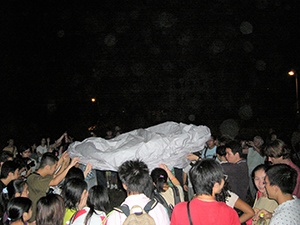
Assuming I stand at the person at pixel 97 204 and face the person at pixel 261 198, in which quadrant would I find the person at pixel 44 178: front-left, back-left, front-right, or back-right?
back-left

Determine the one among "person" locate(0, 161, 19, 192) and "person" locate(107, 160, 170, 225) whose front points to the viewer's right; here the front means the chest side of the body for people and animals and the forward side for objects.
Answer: "person" locate(0, 161, 19, 192)

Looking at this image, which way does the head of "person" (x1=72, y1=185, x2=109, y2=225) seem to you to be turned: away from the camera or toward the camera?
away from the camera

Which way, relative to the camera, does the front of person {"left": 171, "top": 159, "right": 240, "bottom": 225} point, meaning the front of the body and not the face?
away from the camera

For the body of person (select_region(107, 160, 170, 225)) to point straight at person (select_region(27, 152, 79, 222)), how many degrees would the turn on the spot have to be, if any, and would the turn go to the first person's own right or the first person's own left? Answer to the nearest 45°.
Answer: approximately 45° to the first person's own left

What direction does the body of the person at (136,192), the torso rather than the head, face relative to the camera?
away from the camera

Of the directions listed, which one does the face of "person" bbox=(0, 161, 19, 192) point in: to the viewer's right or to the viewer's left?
to the viewer's right

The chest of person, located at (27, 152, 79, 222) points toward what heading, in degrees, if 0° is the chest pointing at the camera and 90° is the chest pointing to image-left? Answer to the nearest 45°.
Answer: approximately 225°
